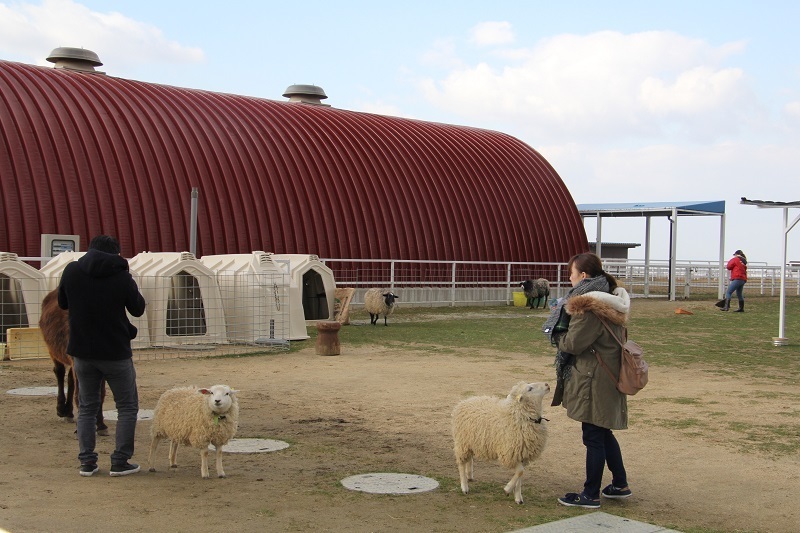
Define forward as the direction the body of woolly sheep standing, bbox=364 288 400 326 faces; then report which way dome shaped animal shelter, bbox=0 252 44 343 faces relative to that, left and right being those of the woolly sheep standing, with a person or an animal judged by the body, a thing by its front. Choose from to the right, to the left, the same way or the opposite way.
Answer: the same way

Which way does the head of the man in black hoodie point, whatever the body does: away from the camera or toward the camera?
away from the camera

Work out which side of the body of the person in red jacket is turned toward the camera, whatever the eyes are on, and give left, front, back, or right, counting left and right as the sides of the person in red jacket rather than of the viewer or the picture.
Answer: left

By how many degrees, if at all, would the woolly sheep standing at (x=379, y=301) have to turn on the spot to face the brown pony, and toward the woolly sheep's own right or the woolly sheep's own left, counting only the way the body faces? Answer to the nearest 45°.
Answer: approximately 45° to the woolly sheep's own right

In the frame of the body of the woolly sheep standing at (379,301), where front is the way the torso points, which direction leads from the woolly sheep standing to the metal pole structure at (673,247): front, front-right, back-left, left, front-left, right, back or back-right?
left

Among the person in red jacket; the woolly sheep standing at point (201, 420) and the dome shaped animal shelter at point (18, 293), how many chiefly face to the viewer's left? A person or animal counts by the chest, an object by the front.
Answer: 1

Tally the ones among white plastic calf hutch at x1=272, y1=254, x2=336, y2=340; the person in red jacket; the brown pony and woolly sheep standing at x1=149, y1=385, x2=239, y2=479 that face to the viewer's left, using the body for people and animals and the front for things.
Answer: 1

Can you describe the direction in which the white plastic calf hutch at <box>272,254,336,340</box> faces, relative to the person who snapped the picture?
facing the viewer and to the right of the viewer

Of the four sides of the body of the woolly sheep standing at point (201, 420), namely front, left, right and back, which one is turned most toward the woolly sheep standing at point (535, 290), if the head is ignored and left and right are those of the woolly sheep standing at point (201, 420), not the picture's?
left

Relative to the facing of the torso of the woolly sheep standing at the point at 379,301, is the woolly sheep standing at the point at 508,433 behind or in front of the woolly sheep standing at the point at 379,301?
in front

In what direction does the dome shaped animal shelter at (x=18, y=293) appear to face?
toward the camera

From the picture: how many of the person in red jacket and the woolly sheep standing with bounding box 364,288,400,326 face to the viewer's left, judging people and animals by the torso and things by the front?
1

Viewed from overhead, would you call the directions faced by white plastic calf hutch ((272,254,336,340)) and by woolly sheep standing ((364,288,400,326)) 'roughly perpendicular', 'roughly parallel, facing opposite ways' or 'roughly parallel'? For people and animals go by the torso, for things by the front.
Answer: roughly parallel

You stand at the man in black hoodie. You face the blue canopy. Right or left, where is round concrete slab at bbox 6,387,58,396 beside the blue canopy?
left

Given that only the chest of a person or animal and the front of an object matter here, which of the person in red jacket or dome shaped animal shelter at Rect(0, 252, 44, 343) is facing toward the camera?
the dome shaped animal shelter
